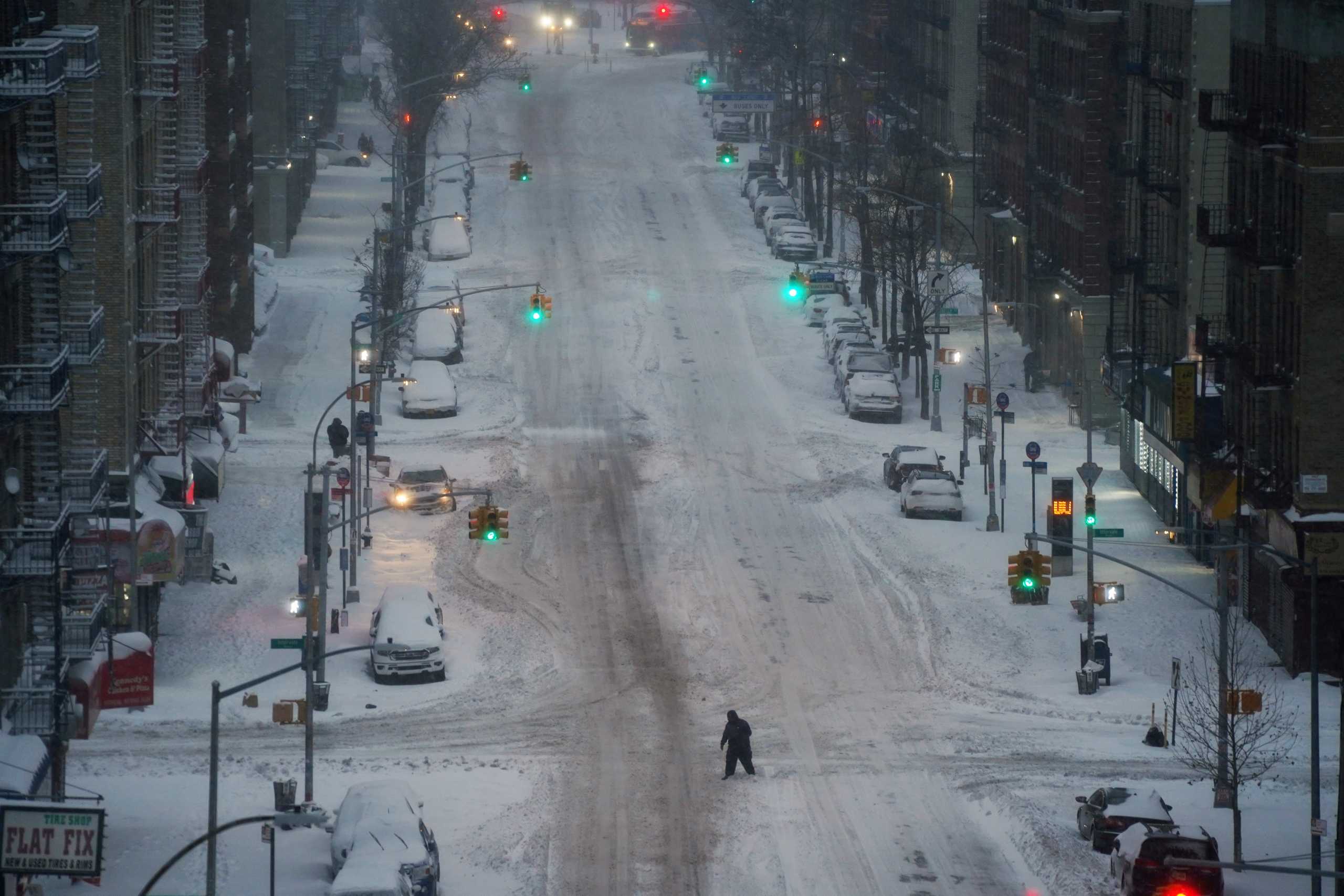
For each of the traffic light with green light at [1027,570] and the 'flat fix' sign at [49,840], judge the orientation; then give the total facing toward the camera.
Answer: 2

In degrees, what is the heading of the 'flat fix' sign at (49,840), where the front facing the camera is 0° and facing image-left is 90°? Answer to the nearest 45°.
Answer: approximately 0°

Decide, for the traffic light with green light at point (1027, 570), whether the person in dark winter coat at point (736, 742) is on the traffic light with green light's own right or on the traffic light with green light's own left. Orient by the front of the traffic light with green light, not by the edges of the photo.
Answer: on the traffic light with green light's own right

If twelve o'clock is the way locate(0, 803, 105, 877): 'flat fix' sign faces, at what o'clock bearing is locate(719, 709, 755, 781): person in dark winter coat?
The person in dark winter coat is roughly at 8 o'clock from the 'flat fix' sign.

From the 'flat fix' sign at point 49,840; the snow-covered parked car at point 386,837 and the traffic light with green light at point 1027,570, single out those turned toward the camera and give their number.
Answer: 3

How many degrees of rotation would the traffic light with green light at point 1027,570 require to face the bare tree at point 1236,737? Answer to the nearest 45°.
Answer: approximately 45° to its left

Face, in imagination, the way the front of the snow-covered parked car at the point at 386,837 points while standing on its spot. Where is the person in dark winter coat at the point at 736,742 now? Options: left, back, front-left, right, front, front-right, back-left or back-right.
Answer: back-left

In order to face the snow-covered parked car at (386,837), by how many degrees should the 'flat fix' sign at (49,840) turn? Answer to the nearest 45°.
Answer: approximately 135° to its left

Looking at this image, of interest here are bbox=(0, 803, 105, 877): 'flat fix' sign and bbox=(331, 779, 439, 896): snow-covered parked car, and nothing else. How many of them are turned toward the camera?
2

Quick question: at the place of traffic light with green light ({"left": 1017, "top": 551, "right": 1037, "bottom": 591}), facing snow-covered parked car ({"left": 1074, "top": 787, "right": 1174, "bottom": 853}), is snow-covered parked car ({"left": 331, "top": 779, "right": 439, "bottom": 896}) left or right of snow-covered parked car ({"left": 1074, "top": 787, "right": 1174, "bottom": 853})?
right

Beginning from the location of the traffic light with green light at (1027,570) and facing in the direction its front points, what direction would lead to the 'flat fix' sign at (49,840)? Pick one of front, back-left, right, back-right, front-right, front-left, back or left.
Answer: front-right

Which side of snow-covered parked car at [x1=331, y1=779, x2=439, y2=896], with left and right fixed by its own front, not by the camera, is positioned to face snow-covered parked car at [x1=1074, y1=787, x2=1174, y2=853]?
left
